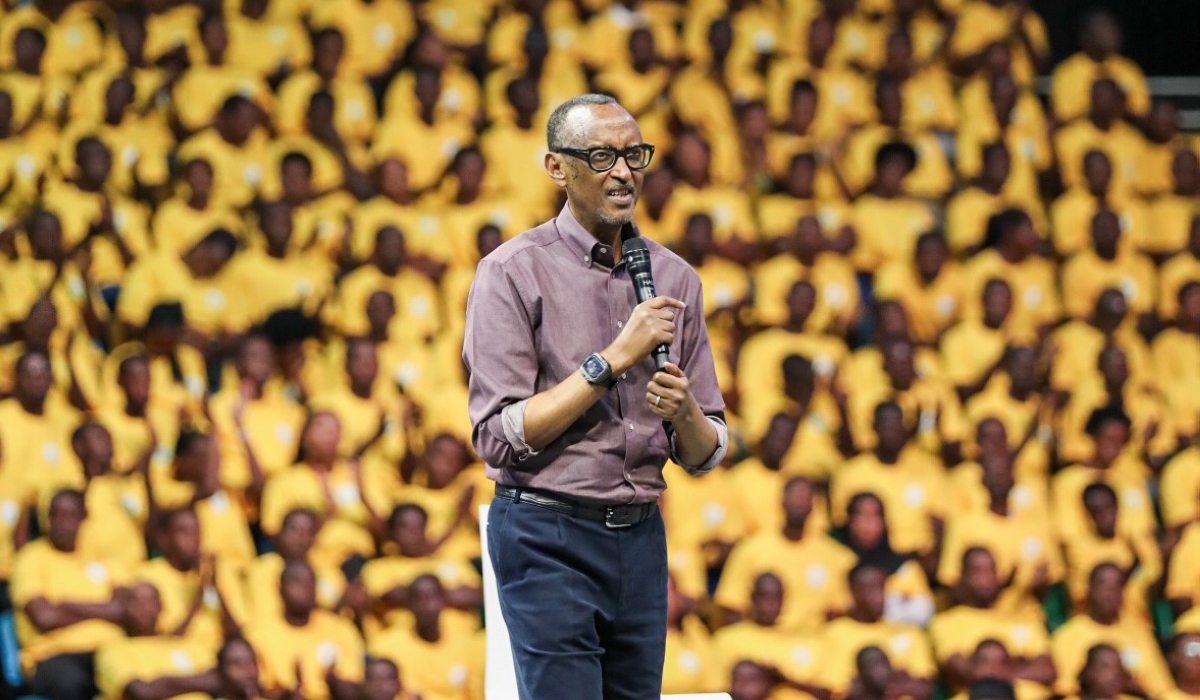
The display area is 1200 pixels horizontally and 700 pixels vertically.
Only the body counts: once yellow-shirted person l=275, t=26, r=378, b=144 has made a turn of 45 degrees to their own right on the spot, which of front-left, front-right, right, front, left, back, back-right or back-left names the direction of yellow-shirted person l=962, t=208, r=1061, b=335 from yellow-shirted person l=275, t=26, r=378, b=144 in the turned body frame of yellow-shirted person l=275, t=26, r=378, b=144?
back-left

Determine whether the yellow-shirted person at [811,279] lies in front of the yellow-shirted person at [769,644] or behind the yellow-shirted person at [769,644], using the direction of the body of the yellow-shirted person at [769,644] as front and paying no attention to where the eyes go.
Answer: behind

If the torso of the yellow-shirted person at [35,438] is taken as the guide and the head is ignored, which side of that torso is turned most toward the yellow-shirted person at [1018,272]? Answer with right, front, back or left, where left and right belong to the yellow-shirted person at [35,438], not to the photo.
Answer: left

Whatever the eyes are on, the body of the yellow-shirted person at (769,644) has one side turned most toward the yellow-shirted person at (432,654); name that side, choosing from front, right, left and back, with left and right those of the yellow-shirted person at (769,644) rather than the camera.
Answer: right

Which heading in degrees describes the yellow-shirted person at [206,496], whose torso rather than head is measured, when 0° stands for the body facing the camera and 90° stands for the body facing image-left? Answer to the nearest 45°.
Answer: approximately 315°
